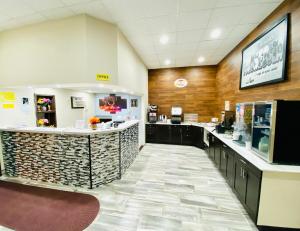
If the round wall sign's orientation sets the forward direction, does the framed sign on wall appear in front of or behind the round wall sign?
in front

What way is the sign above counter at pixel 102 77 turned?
toward the camera

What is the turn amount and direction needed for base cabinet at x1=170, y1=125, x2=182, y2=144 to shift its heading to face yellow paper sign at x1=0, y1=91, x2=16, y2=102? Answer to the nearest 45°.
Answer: approximately 45° to its right

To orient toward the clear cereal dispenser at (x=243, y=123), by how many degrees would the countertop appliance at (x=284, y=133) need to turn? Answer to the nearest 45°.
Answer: approximately 90° to its right

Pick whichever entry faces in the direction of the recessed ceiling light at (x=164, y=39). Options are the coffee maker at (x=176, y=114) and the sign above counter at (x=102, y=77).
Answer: the coffee maker

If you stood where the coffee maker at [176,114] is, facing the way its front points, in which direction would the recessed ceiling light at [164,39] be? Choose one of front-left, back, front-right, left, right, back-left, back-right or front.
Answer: front

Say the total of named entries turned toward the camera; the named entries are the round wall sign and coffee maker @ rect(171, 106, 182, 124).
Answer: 2

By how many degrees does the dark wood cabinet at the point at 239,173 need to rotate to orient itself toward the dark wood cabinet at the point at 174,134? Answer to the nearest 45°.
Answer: approximately 90° to its right

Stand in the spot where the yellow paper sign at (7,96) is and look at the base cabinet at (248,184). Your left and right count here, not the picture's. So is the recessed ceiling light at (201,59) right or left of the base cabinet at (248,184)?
left

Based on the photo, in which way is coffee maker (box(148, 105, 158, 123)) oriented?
toward the camera

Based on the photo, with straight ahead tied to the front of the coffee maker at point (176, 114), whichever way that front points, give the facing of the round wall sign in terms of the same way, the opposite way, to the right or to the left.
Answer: the same way

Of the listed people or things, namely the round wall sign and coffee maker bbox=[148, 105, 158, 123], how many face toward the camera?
2

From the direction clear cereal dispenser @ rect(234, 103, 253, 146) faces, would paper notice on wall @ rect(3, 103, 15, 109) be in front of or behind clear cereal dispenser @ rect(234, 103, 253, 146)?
in front

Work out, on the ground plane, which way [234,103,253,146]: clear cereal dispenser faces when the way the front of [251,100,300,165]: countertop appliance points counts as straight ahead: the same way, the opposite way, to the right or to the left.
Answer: the same way

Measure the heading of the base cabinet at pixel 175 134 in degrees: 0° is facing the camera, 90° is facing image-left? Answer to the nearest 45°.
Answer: approximately 0°

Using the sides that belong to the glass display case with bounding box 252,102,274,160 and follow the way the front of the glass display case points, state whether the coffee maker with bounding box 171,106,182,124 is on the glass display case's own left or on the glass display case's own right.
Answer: on the glass display case's own right

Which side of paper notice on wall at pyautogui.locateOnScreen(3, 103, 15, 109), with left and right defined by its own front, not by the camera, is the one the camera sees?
front

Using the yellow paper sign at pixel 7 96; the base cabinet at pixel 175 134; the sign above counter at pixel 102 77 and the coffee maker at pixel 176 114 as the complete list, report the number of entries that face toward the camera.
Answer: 4

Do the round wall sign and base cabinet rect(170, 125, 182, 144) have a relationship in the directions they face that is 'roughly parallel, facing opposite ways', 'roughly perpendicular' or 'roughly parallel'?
roughly parallel

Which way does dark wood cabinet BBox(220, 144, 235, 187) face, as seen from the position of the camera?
facing the viewer and to the left of the viewer
